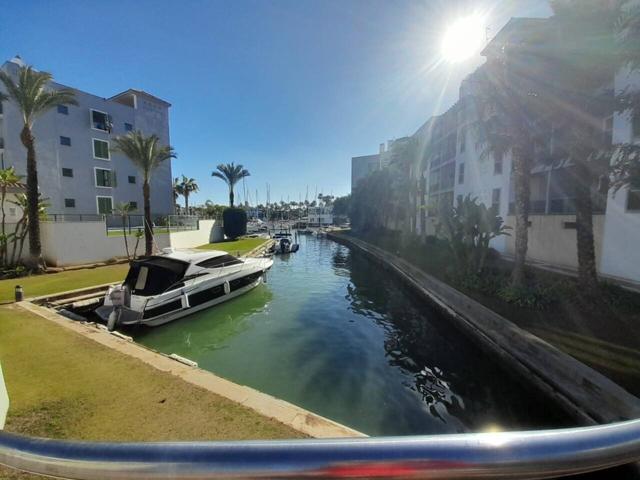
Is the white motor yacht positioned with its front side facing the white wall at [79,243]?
no

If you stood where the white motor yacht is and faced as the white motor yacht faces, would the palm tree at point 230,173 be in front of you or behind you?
in front

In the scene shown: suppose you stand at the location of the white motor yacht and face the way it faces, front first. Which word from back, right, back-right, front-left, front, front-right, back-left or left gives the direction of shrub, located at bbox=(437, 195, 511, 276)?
front-right

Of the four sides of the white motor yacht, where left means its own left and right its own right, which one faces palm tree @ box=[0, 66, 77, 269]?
left

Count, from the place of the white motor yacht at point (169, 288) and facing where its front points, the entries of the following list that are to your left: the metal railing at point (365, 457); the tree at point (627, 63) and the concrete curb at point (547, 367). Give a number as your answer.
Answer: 0

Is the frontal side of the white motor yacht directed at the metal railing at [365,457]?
no

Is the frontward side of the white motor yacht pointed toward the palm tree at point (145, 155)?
no

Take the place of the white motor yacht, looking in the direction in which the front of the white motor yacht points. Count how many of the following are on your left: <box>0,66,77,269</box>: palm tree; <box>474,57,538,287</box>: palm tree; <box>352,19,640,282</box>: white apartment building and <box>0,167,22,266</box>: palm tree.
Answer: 2

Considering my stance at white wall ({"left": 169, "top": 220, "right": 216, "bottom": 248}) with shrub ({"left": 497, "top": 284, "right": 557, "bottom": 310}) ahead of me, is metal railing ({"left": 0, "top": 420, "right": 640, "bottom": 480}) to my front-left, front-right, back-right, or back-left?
front-right

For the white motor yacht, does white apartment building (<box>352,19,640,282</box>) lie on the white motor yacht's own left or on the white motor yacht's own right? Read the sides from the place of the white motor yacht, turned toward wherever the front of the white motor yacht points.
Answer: on the white motor yacht's own right

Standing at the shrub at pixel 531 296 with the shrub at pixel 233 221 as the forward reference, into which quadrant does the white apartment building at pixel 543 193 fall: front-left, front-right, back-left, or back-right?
front-right

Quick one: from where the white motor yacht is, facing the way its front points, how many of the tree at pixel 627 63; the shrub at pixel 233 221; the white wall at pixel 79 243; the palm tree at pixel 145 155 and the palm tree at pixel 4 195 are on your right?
1

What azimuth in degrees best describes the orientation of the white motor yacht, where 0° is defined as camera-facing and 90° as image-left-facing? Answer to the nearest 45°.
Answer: approximately 225°

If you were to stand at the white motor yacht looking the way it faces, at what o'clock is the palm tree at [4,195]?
The palm tree is roughly at 9 o'clock from the white motor yacht.

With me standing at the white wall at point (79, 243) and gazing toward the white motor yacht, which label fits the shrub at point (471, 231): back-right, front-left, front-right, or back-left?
front-left
